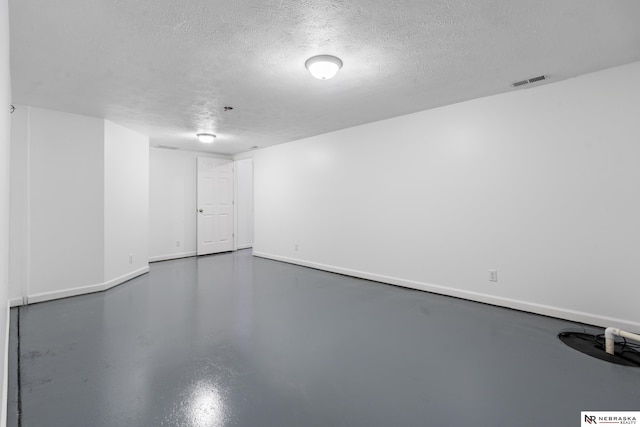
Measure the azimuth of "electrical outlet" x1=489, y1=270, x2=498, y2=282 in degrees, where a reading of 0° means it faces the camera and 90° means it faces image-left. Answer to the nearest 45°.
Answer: approximately 0°

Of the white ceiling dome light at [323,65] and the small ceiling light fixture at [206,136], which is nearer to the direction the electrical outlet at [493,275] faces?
the white ceiling dome light

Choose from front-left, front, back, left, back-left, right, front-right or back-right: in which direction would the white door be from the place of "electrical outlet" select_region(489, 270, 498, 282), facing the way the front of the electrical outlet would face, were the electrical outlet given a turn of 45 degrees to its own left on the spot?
back-right

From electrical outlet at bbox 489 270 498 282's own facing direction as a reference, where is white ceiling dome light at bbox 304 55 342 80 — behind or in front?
in front

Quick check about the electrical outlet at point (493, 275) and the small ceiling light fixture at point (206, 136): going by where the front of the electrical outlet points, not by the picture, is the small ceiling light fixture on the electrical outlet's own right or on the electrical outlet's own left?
on the electrical outlet's own right

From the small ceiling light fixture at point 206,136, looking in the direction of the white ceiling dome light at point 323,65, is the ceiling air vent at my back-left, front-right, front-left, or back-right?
front-left

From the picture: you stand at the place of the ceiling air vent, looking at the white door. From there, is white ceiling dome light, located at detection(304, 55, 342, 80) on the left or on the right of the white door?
left
